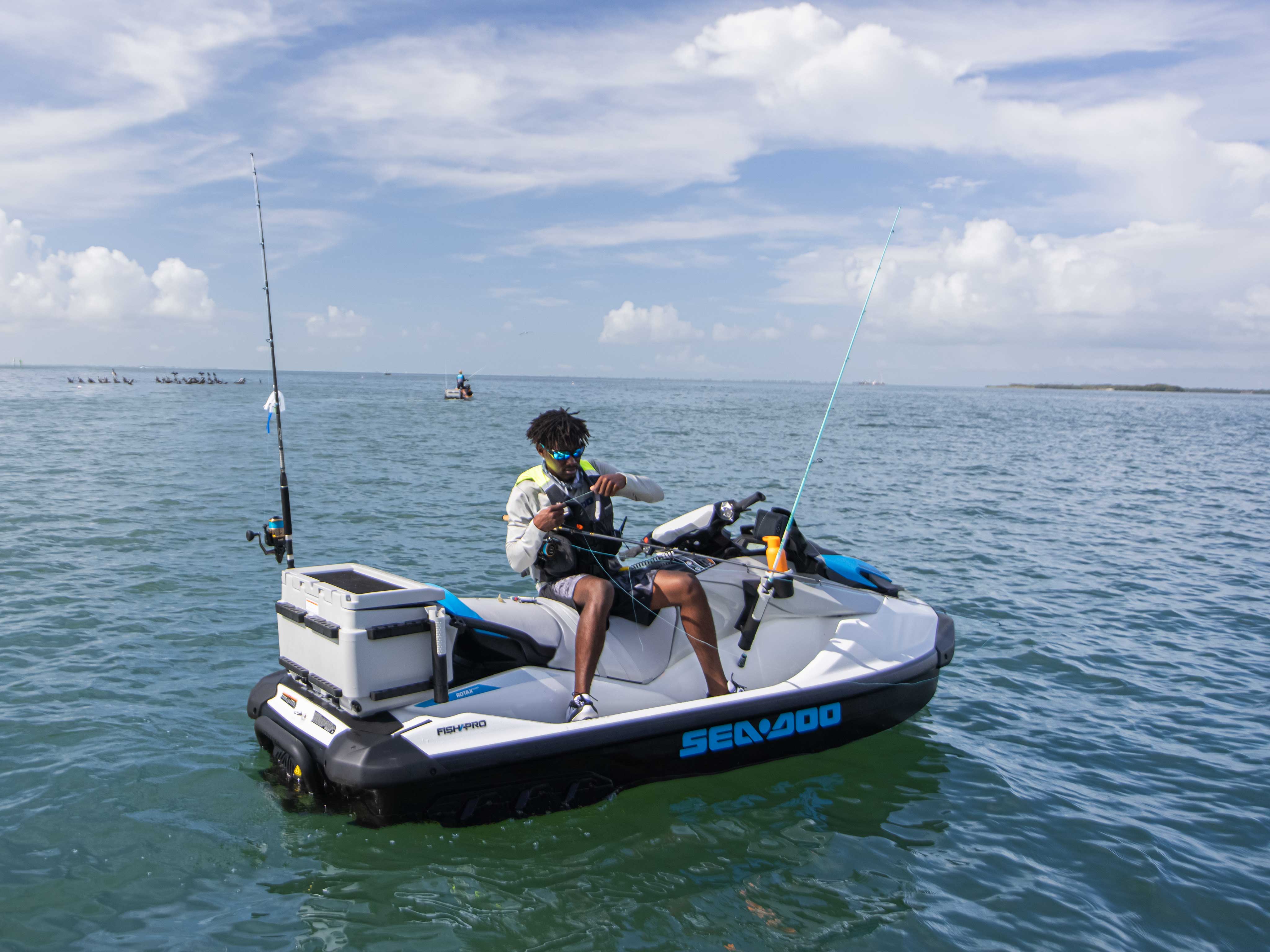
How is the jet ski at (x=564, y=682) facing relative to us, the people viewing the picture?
facing away from the viewer and to the right of the viewer

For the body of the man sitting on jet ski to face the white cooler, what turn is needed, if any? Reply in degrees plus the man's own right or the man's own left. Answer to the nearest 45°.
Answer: approximately 90° to the man's own right

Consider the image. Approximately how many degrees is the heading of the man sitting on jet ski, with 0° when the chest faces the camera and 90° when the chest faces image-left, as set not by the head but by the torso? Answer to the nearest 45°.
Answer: approximately 315°
